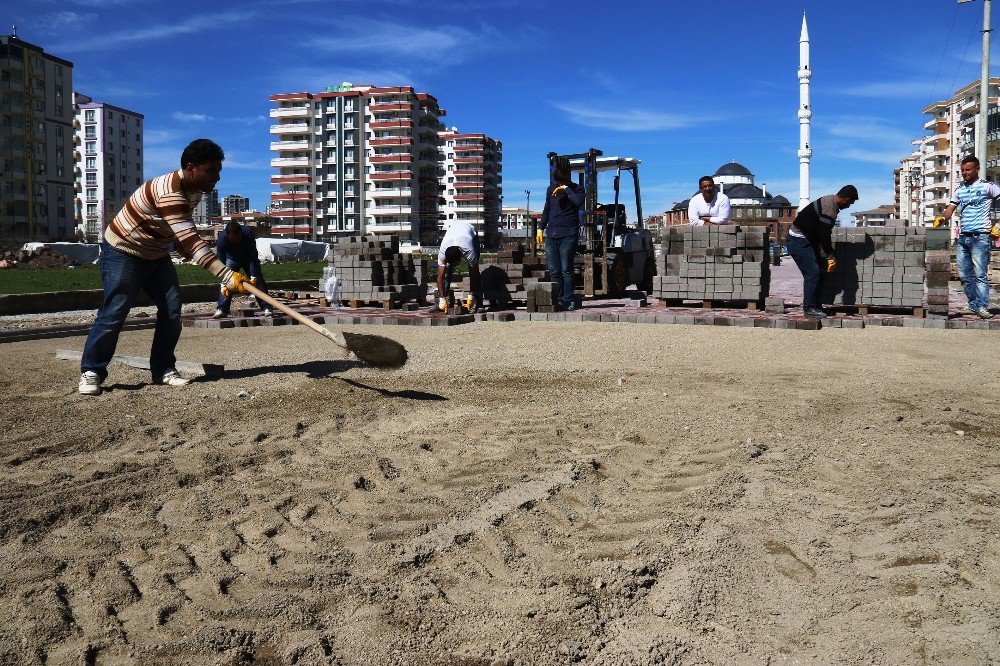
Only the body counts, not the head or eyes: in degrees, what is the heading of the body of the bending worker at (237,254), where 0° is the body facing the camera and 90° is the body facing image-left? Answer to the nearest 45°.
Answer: approximately 0°

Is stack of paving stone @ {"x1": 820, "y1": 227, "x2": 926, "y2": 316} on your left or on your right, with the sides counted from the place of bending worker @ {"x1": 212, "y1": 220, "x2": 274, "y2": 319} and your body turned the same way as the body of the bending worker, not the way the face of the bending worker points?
on your left

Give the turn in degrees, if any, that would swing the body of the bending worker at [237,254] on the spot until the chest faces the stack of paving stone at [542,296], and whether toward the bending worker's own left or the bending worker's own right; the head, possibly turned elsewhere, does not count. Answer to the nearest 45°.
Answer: approximately 90° to the bending worker's own left

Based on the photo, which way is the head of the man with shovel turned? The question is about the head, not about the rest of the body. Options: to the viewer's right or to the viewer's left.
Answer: to the viewer's right

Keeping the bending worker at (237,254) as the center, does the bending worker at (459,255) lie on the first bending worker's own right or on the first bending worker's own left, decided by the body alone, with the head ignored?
on the first bending worker's own left

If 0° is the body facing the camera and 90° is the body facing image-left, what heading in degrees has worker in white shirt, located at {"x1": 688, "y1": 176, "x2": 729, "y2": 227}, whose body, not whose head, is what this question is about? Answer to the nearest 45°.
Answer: approximately 0°

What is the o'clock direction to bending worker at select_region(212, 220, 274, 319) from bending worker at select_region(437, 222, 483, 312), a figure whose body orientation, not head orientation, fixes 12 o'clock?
bending worker at select_region(212, 220, 274, 319) is roughly at 3 o'clock from bending worker at select_region(437, 222, 483, 312).

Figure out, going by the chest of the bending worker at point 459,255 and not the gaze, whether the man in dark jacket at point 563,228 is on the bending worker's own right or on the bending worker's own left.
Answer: on the bending worker's own left
